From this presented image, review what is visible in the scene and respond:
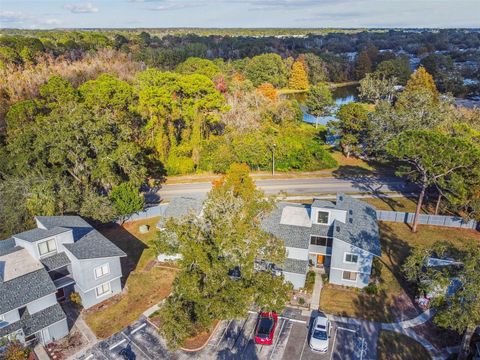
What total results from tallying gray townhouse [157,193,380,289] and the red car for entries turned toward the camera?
1

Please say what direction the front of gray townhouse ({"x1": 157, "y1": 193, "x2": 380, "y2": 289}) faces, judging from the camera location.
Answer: facing the viewer

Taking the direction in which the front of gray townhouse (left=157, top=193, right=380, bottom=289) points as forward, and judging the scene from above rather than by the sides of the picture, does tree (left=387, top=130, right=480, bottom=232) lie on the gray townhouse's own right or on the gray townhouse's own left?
on the gray townhouse's own left

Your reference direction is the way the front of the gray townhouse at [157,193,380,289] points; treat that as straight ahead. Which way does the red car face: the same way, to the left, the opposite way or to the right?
the opposite way

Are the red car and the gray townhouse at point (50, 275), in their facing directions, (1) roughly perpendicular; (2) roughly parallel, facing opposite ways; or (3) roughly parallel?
roughly perpendicular

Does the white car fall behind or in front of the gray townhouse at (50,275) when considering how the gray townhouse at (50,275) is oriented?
in front

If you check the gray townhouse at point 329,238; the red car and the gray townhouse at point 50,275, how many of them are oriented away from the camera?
1

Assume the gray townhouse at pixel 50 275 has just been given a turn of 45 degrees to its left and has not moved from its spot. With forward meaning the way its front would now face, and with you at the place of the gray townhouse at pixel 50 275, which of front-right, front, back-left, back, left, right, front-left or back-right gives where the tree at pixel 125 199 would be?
front-left

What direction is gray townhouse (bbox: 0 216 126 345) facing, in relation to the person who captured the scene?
facing the viewer and to the right of the viewer

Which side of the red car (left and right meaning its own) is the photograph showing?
back

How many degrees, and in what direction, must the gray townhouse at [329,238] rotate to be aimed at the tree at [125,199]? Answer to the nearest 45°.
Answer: approximately 90° to its right

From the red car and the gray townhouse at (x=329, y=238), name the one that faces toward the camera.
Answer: the gray townhouse

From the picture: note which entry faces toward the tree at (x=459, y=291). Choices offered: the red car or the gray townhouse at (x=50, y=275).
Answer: the gray townhouse

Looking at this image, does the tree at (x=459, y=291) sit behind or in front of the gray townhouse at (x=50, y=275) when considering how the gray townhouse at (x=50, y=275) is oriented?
in front

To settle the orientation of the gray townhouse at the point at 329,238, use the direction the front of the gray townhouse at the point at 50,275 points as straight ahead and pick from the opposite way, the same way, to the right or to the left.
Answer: to the right
